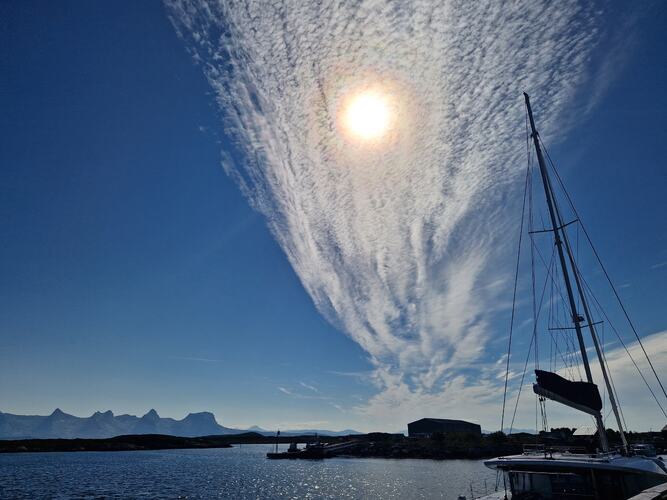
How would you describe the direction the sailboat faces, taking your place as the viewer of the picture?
facing away from the viewer and to the right of the viewer
